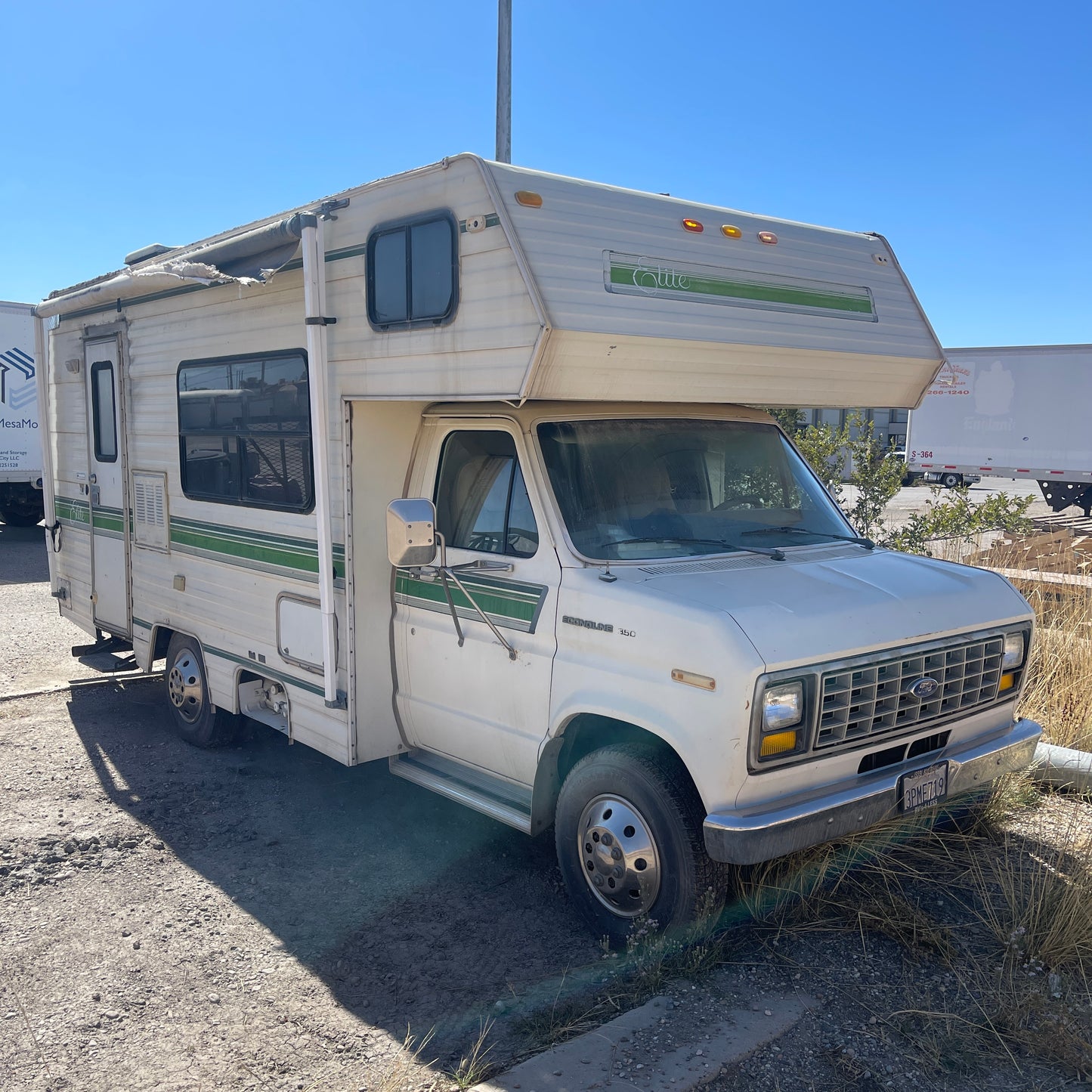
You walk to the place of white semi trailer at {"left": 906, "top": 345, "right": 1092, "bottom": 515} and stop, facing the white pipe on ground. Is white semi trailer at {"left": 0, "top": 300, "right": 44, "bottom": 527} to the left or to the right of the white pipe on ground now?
right

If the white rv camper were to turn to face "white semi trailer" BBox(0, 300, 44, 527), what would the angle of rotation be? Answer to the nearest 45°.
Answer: approximately 180°

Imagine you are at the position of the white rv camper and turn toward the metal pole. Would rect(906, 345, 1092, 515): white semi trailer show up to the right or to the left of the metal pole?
right

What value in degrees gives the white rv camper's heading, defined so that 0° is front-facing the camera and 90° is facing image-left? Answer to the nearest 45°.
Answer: approximately 315°

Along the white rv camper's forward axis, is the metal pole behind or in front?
behind
